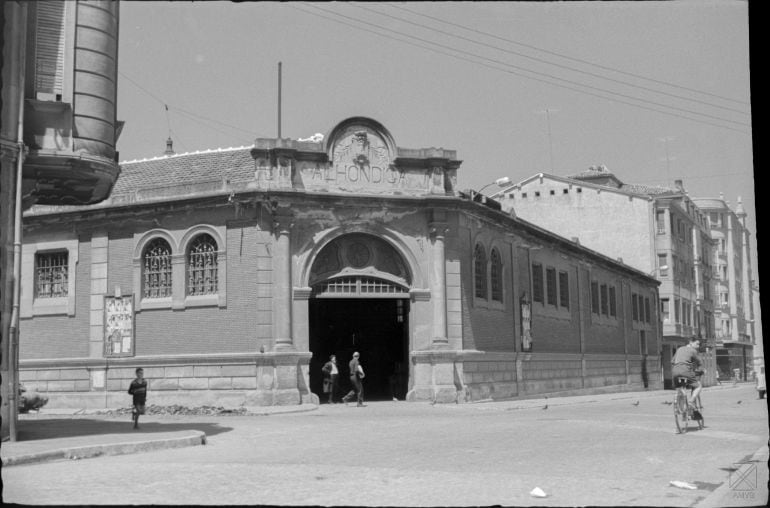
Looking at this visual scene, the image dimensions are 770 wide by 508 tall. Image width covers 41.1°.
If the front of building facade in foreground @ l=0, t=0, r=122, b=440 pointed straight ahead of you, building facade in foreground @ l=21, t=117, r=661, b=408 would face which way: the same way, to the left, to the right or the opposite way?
to the right

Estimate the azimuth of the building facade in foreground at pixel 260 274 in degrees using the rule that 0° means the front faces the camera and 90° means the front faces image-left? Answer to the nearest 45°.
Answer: approximately 0°

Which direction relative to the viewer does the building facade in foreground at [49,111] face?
to the viewer's right

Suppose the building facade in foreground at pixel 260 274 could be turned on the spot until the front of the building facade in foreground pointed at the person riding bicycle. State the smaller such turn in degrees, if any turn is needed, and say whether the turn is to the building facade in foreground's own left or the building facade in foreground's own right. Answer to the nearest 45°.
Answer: approximately 45° to the building facade in foreground's own left

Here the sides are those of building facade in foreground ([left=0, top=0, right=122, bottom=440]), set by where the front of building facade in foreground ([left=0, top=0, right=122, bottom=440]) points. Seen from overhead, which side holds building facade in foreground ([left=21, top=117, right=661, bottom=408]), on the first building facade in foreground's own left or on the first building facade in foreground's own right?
on the first building facade in foreground's own left
